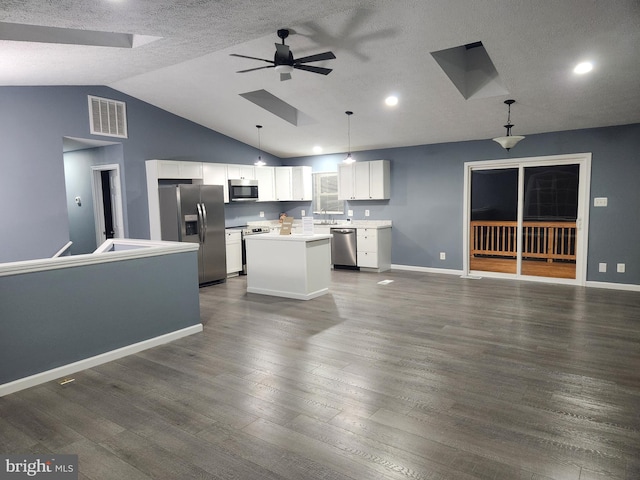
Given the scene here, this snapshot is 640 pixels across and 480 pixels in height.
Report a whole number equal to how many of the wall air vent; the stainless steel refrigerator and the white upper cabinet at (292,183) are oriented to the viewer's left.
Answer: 0

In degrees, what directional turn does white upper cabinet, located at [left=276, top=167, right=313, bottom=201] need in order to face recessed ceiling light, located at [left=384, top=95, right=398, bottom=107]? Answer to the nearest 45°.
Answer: approximately 45° to its left

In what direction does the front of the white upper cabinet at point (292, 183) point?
toward the camera

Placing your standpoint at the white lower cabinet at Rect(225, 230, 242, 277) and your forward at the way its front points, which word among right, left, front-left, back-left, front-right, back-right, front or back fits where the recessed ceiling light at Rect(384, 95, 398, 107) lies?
front

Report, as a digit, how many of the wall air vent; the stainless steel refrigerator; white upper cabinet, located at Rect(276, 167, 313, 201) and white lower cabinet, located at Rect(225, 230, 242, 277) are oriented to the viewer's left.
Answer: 0

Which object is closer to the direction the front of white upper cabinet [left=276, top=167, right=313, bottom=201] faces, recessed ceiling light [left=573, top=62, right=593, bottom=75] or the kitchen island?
the kitchen island

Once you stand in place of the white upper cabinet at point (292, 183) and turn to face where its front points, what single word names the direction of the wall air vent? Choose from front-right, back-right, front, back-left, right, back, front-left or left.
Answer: front-right

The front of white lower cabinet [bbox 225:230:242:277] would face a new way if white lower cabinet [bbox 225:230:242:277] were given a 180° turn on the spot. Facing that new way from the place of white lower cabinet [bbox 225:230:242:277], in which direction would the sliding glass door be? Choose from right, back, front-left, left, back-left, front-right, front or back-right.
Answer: back-right

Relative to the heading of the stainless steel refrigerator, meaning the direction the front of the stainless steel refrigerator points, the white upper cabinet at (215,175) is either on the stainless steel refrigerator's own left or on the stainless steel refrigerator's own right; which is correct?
on the stainless steel refrigerator's own left

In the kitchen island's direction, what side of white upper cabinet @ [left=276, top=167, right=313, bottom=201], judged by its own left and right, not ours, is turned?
front

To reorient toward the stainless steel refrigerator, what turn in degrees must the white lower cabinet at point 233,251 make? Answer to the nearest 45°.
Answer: approximately 90° to its right

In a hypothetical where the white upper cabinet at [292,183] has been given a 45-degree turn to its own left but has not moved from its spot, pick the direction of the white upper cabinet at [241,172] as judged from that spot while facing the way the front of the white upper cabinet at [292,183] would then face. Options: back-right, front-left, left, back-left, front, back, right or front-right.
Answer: right

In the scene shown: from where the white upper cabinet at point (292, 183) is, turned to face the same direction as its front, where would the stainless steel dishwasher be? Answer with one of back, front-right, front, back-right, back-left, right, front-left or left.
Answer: front-left
